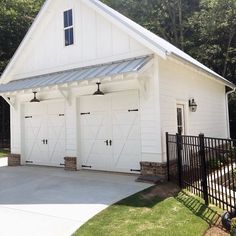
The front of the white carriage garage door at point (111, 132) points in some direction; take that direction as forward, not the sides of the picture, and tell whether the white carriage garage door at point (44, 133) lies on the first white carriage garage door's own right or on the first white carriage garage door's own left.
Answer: on the first white carriage garage door's own right

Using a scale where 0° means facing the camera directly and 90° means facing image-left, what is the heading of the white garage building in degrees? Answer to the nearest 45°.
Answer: approximately 45°

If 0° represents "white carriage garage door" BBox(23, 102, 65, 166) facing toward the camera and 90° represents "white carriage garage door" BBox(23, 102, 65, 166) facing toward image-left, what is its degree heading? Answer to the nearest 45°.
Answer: approximately 45°

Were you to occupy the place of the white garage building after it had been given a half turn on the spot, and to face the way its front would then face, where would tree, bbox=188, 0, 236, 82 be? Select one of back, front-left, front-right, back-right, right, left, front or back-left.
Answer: front

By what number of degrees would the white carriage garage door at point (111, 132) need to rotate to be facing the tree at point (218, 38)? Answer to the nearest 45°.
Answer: approximately 180°

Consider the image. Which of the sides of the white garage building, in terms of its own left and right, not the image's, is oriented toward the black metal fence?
left

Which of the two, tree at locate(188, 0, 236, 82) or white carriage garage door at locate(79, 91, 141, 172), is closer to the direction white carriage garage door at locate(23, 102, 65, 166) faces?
the white carriage garage door

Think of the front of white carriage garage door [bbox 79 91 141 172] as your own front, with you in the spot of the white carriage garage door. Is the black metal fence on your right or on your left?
on your left
